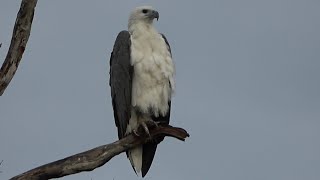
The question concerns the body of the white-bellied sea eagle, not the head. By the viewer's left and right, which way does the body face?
facing the viewer and to the right of the viewer

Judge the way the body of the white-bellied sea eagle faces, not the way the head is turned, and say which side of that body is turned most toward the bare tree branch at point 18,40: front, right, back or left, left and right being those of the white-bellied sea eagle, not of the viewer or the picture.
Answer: right
